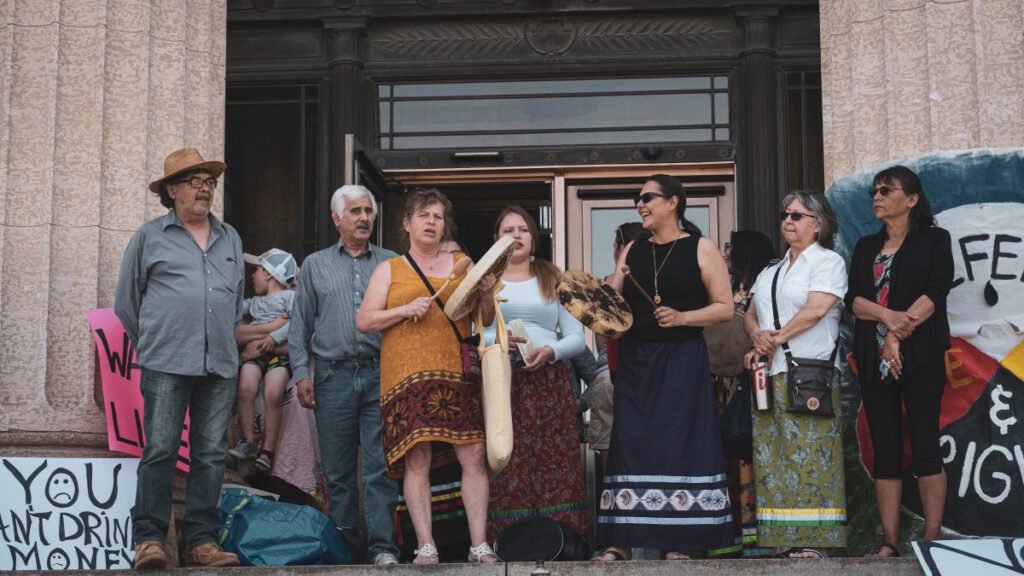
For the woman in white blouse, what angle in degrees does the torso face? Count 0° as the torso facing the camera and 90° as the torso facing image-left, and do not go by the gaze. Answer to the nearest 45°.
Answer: approximately 45°

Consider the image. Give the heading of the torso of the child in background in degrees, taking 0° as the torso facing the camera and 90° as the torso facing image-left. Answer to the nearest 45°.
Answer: approximately 45°

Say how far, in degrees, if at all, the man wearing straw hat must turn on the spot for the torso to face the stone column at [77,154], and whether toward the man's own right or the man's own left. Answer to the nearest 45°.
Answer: approximately 180°

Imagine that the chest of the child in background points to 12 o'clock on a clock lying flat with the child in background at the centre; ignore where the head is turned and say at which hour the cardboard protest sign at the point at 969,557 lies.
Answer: The cardboard protest sign is roughly at 9 o'clock from the child in background.

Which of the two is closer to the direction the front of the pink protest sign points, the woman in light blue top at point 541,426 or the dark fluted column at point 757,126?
the woman in light blue top

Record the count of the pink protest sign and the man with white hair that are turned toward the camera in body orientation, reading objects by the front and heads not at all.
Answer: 2

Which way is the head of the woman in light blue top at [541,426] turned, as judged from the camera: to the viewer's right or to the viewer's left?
to the viewer's left

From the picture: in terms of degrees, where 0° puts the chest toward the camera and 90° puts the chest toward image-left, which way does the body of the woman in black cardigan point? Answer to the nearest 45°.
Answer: approximately 45°

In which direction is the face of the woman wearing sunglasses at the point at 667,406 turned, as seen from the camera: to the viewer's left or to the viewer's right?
to the viewer's left
